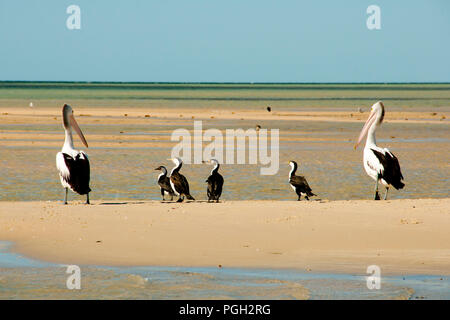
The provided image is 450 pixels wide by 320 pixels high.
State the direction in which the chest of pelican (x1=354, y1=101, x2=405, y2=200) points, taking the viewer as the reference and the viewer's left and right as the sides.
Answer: facing to the left of the viewer

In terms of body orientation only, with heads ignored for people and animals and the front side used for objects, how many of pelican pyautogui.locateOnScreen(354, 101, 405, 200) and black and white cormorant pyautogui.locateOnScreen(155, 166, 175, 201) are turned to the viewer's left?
2

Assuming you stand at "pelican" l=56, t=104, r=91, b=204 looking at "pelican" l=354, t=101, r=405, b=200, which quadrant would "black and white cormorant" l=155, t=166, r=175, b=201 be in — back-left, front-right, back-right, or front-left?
front-left

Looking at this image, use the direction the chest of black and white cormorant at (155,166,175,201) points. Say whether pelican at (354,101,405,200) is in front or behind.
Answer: behind

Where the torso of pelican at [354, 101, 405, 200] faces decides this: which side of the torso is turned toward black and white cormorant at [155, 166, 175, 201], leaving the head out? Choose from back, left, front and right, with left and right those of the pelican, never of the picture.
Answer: front

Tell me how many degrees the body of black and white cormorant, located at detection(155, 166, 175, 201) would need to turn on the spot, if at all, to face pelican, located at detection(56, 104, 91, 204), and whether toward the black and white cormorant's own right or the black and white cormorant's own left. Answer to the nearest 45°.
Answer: approximately 45° to the black and white cormorant's own left

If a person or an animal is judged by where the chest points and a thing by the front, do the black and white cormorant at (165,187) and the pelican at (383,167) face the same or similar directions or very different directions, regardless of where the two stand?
same or similar directions

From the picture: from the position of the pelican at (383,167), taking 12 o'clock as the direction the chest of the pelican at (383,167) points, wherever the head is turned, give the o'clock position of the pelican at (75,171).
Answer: the pelican at (75,171) is roughly at 11 o'clock from the pelican at (383,167).

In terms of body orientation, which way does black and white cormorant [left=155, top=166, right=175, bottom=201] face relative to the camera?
to the viewer's left
